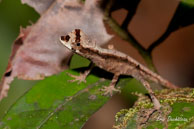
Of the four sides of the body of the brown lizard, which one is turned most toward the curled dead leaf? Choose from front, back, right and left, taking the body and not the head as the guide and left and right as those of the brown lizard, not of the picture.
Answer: front

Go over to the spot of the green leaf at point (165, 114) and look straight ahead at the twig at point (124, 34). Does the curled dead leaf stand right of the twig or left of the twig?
left

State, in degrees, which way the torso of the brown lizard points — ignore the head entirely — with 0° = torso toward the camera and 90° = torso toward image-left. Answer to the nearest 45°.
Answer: approximately 90°
